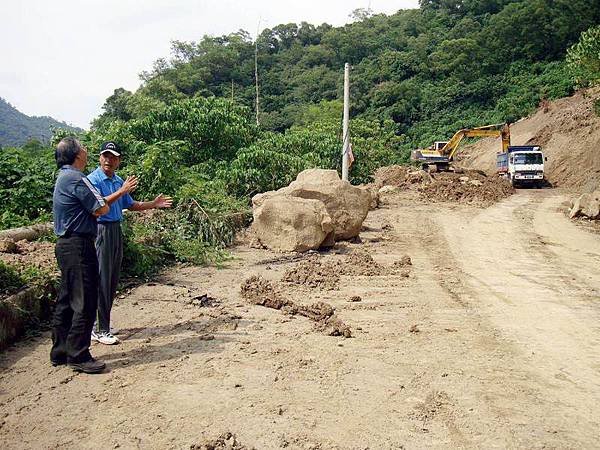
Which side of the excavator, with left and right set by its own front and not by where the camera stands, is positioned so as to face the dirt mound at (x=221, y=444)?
right

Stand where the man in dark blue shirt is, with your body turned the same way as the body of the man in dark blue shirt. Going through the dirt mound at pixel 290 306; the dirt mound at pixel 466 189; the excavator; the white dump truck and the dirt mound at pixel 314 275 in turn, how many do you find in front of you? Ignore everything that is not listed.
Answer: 5

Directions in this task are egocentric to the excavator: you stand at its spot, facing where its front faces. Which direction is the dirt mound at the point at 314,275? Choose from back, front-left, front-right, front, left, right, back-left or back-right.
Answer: right

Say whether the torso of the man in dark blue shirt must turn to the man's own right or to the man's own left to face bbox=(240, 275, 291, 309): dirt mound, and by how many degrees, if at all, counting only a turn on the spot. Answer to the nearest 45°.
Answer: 0° — they already face it

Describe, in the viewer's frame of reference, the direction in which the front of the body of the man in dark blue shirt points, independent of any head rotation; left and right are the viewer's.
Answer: facing away from the viewer and to the right of the viewer

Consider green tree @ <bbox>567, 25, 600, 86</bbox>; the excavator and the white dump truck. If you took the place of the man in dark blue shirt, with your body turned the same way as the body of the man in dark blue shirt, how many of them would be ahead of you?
3

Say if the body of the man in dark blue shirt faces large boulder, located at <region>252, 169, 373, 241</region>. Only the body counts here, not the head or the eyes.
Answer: yes

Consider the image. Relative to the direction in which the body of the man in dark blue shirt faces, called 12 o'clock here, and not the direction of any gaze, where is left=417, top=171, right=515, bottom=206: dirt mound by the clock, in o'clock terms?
The dirt mound is roughly at 12 o'clock from the man in dark blue shirt.

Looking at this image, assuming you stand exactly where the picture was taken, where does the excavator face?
facing to the right of the viewer

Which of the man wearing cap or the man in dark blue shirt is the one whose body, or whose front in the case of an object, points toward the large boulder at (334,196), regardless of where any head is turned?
the man in dark blue shirt
